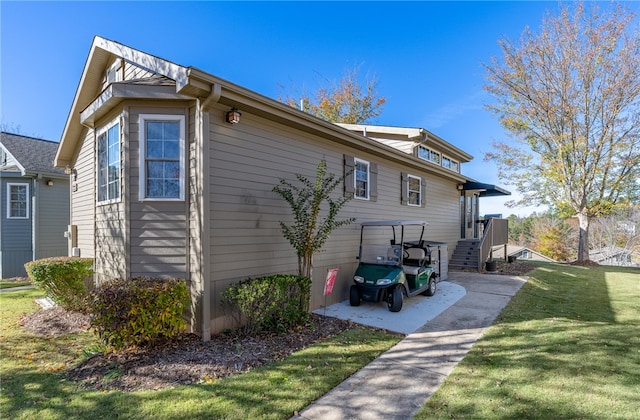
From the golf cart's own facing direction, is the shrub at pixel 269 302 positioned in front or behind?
in front

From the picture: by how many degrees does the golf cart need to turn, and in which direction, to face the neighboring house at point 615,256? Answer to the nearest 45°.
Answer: approximately 180°

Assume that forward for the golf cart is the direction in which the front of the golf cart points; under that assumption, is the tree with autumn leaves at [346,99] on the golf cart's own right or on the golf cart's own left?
on the golf cart's own right

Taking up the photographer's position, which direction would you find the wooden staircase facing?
facing the viewer and to the left of the viewer

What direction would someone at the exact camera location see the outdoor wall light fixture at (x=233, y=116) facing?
facing the viewer and to the right of the viewer

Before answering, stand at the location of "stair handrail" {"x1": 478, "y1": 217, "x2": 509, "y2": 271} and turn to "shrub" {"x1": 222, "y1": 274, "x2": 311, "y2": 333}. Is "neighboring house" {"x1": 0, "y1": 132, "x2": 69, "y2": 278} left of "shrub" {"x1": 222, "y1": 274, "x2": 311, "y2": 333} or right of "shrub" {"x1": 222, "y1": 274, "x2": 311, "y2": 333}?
right

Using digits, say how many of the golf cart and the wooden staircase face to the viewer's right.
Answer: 0

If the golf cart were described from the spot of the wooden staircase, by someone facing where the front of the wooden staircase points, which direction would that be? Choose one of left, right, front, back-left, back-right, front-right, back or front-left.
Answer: front-left

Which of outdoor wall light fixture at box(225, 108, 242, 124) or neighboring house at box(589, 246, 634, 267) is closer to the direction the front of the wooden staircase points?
the outdoor wall light fixture
